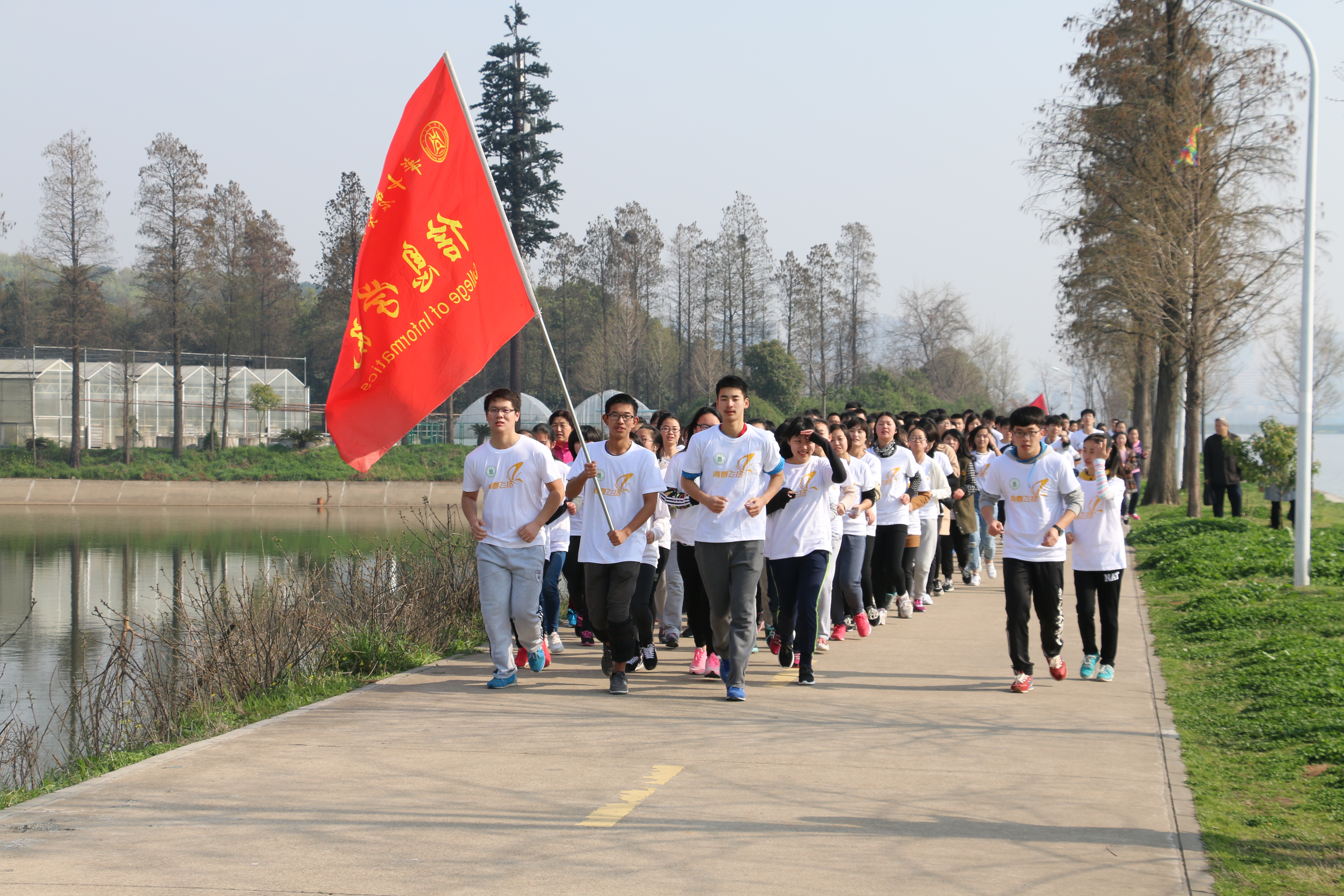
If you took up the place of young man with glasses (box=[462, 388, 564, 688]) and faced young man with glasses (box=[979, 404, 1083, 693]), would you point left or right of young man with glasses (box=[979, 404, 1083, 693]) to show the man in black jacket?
left

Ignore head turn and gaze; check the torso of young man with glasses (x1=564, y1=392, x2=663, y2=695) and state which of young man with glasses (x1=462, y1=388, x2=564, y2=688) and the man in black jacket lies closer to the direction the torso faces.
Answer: the young man with glasses

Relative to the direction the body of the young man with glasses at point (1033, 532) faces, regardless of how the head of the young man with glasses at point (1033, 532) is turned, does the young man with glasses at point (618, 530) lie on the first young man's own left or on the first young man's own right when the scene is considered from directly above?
on the first young man's own right

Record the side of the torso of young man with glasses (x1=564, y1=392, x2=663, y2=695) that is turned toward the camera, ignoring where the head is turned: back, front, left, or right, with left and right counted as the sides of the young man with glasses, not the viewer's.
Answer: front

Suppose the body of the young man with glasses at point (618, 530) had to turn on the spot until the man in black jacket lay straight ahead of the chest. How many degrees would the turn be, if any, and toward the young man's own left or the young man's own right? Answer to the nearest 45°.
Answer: approximately 135° to the young man's own left

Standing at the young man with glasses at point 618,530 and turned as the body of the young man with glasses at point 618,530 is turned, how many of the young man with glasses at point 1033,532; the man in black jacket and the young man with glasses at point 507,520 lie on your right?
1

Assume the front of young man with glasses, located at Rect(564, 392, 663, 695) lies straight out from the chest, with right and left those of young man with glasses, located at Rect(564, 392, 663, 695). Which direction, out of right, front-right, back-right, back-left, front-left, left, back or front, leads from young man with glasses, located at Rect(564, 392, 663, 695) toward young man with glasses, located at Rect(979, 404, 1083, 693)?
left

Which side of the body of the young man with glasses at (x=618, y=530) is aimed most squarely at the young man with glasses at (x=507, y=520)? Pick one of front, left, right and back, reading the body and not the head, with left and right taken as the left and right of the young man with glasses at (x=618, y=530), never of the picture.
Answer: right

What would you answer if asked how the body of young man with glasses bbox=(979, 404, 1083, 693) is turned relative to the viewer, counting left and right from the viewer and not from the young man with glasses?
facing the viewer

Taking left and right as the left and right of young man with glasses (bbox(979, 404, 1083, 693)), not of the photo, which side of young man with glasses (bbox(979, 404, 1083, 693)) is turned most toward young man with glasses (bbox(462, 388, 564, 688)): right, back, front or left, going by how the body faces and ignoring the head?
right
